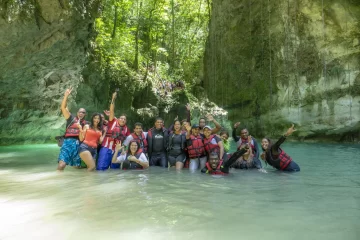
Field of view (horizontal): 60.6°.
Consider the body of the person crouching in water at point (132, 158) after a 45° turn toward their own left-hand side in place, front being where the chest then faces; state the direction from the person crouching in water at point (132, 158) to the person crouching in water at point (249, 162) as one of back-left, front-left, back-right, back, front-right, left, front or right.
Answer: front-left

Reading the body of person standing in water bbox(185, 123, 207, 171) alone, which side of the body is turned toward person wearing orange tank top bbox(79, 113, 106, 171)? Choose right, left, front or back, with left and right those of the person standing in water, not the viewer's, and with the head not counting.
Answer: right

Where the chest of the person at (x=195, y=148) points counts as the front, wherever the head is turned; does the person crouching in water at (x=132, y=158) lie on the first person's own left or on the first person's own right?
on the first person's own right

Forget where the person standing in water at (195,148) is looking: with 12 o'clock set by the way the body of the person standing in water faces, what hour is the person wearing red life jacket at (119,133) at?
The person wearing red life jacket is roughly at 3 o'clock from the person standing in water.

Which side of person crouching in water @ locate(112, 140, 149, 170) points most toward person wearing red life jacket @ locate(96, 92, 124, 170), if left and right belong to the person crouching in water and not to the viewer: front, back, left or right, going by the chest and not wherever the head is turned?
right

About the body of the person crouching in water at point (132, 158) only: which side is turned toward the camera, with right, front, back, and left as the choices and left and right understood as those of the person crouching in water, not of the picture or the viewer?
front

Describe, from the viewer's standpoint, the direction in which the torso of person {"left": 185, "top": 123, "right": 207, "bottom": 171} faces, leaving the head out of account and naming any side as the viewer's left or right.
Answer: facing the viewer

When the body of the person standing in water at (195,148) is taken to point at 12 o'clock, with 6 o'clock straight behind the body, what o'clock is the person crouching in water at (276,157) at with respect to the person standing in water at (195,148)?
the person crouching in water at (276,157) is roughly at 9 o'clock from the person standing in water at (195,148).

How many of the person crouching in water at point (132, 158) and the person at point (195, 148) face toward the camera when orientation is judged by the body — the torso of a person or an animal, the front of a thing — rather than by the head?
2

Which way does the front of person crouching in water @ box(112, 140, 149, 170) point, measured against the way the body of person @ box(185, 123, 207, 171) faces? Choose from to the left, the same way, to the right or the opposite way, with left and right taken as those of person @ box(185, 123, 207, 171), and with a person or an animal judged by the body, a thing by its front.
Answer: the same way
